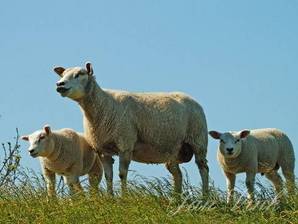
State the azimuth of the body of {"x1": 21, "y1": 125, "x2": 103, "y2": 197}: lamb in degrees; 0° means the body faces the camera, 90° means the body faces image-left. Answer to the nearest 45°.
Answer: approximately 45°

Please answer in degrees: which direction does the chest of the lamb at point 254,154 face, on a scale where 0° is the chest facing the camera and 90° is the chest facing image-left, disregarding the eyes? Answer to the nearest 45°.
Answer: approximately 45°

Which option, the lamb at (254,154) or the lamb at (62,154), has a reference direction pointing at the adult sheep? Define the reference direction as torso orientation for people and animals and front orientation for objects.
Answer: the lamb at (254,154)
